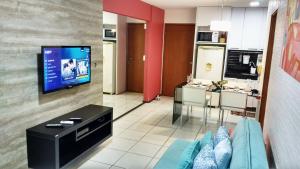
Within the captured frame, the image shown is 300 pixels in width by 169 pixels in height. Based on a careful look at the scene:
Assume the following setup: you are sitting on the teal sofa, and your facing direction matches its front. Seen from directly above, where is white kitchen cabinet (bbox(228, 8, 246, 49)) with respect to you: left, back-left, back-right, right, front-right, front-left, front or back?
right

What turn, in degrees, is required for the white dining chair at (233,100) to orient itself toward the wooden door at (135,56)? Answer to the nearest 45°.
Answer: approximately 45° to its left

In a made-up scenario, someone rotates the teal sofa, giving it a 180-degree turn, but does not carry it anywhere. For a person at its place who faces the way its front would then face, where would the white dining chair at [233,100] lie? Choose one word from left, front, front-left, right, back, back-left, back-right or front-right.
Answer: left

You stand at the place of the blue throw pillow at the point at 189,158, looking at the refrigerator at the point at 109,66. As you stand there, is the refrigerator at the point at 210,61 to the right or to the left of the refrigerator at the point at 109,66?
right

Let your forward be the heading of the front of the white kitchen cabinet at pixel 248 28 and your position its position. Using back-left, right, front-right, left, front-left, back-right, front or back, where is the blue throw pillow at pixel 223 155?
front

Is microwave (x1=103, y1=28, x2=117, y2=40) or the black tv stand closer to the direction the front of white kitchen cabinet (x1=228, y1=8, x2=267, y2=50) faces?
the black tv stand

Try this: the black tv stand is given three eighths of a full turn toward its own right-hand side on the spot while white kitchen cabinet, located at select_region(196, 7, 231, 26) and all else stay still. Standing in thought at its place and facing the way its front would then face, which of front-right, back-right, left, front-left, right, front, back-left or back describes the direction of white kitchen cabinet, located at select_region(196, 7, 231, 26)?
back-right

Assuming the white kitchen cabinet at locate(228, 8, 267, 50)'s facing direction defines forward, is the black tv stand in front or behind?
in front

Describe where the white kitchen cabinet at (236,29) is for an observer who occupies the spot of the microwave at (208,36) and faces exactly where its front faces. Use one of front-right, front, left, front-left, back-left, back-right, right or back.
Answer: left

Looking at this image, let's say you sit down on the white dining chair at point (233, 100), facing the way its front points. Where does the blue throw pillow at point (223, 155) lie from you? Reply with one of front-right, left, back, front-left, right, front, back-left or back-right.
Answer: back

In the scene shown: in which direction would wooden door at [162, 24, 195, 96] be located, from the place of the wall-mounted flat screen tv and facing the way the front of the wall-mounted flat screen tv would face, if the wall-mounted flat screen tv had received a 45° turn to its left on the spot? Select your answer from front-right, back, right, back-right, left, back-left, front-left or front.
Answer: front-left

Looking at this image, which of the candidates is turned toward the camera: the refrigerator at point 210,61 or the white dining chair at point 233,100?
the refrigerator

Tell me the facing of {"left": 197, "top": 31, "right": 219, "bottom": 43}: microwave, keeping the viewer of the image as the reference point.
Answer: facing the viewer

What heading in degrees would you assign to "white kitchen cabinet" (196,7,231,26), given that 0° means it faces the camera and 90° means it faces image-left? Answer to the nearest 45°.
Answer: approximately 0°

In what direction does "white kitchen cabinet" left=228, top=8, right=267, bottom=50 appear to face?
toward the camera

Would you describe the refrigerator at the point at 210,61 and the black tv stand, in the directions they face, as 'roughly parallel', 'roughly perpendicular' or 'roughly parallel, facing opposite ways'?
roughly perpendicular

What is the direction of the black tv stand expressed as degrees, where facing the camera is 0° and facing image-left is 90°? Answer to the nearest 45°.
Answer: approximately 315°

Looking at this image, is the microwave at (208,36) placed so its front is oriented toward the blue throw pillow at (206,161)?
yes

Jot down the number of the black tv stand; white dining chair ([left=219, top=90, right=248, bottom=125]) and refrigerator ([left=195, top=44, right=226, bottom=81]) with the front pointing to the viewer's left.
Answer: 0
